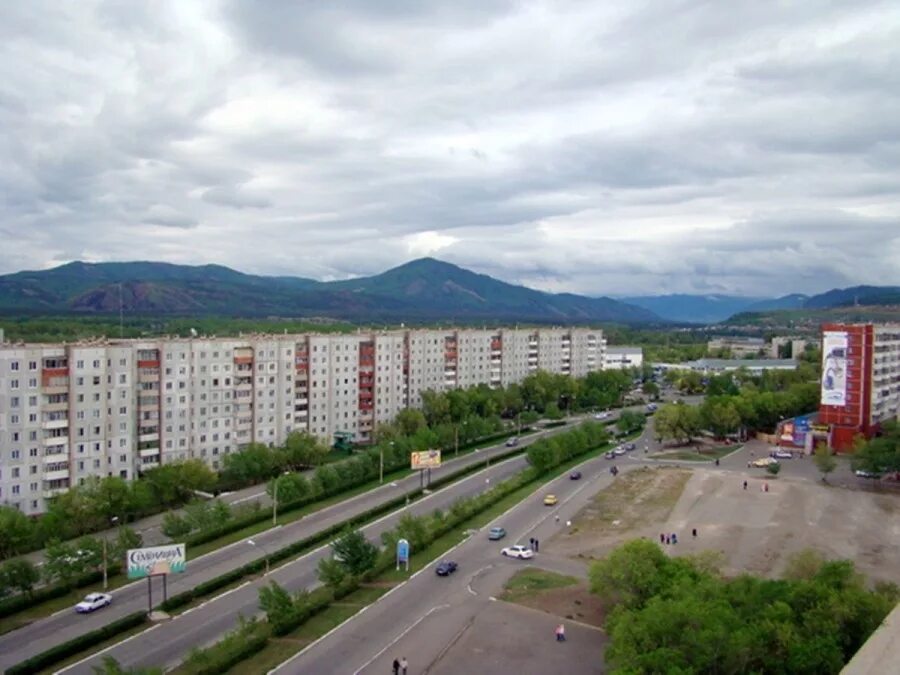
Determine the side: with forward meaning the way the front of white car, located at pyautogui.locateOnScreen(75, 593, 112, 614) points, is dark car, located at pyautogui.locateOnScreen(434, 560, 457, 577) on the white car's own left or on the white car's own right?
on the white car's own left

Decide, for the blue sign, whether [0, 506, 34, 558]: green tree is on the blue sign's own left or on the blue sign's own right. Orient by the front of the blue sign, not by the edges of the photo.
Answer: on the blue sign's own right

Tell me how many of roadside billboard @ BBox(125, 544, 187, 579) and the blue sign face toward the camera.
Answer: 2

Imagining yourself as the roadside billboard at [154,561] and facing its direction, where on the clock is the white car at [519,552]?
The white car is roughly at 9 o'clock from the roadside billboard.

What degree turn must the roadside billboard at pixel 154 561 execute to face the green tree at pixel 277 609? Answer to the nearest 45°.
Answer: approximately 45° to its left

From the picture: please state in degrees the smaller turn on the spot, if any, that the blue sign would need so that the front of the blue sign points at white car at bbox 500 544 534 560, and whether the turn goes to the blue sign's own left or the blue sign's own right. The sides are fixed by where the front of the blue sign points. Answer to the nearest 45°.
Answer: approximately 90° to the blue sign's own left

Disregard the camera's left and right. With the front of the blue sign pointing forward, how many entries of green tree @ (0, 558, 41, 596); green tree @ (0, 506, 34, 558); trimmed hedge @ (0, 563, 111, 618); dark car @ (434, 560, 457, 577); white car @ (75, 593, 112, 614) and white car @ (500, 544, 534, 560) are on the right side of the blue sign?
4

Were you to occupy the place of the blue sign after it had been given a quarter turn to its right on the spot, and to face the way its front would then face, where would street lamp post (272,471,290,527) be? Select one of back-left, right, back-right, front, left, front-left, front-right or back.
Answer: front-right

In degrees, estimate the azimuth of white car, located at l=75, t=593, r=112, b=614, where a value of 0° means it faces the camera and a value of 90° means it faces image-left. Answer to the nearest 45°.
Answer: approximately 45°

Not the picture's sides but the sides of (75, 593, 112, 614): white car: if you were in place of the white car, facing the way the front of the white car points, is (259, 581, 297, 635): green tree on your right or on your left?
on your left
